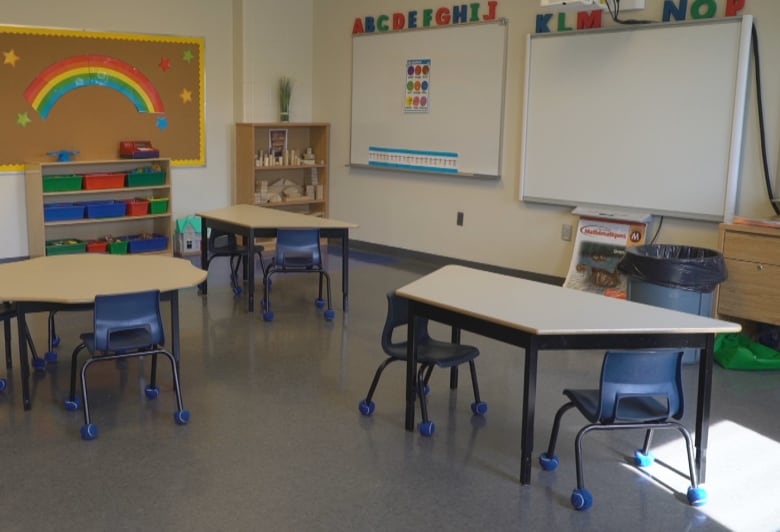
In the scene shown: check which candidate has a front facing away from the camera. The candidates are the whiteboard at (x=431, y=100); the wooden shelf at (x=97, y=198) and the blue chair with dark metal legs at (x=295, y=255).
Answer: the blue chair with dark metal legs

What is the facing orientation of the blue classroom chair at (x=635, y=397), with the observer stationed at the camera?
facing away from the viewer and to the left of the viewer

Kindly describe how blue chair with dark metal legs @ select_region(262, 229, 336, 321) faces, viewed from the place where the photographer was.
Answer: facing away from the viewer

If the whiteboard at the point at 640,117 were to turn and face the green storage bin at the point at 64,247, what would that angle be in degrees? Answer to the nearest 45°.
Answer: approximately 45° to its right

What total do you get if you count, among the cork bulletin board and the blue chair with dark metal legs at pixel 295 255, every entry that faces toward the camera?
1

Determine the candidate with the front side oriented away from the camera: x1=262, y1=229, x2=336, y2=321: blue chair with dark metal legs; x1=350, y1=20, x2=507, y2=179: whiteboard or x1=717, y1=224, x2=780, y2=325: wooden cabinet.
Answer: the blue chair with dark metal legs

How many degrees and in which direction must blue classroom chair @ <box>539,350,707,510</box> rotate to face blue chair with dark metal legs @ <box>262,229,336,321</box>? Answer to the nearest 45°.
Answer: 0° — it already faces it
